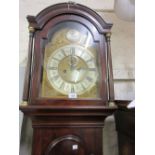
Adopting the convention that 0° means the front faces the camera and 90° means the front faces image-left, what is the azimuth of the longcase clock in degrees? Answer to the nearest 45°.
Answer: approximately 0°
